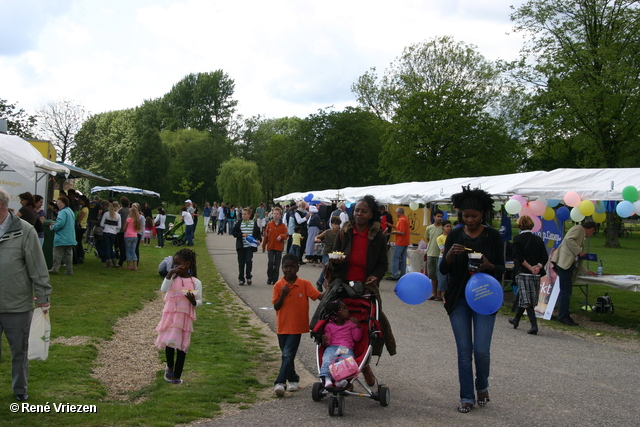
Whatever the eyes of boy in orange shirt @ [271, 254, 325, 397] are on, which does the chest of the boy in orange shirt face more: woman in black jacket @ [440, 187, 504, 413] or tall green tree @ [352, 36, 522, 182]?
the woman in black jacket

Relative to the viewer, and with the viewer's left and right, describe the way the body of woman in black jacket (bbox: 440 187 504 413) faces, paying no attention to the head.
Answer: facing the viewer

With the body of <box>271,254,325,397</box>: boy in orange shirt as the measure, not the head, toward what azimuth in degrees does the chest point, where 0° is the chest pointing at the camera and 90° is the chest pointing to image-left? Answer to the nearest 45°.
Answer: approximately 0°

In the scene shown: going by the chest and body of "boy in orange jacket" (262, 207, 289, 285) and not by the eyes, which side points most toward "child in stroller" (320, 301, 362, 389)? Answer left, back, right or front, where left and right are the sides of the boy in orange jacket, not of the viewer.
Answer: front

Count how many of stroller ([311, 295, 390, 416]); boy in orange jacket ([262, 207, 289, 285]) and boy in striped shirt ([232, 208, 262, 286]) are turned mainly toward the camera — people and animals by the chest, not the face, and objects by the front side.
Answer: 3

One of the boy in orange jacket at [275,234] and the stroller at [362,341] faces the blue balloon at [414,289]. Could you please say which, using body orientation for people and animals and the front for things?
the boy in orange jacket

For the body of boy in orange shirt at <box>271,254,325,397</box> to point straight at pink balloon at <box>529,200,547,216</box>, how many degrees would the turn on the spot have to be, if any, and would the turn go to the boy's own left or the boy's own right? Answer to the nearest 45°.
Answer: approximately 135° to the boy's own left

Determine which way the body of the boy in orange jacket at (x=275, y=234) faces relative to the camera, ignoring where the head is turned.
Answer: toward the camera

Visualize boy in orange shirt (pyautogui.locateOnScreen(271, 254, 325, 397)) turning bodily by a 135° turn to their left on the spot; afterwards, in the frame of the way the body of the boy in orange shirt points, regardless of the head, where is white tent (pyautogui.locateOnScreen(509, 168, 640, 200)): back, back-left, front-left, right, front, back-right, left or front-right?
front

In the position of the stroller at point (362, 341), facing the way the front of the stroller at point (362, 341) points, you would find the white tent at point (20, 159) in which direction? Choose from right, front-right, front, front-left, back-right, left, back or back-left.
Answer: back-right

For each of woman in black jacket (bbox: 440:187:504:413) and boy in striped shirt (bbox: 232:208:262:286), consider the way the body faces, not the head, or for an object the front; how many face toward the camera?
2

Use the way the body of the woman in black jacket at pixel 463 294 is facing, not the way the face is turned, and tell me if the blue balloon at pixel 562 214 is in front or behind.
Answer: behind

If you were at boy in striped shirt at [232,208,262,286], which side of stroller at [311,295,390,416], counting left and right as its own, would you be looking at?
back

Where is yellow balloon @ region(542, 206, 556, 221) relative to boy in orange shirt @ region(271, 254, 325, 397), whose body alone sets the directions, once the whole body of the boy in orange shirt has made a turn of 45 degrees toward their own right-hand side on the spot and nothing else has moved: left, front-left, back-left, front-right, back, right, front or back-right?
back

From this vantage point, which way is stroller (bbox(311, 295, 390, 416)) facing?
toward the camera
